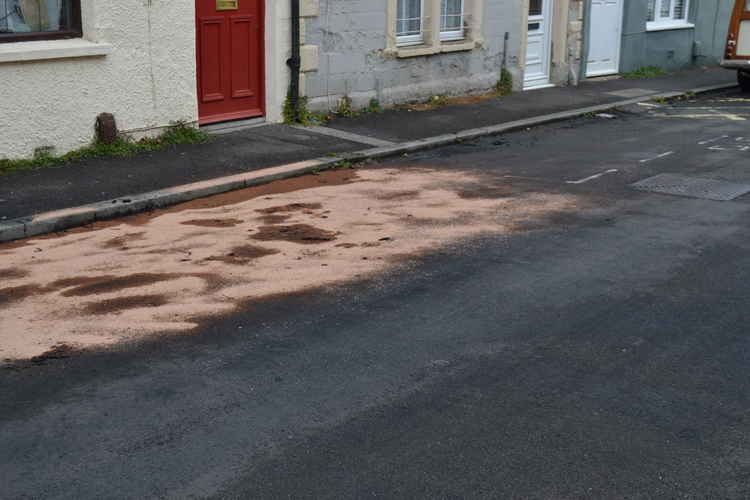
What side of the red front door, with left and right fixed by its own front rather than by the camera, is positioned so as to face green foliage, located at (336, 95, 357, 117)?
left

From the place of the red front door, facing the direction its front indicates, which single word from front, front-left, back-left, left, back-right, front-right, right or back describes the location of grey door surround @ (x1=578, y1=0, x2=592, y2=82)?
left

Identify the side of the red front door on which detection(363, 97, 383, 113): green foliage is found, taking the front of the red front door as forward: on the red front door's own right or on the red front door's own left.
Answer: on the red front door's own left

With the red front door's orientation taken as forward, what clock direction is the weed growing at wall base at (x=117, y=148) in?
The weed growing at wall base is roughly at 3 o'clock from the red front door.

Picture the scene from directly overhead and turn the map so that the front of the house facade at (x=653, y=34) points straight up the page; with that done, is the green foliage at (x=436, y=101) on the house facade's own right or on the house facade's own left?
on the house facade's own right

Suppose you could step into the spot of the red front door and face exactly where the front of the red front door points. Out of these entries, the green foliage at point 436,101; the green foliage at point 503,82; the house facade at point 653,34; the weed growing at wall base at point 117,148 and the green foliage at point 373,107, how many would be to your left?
4

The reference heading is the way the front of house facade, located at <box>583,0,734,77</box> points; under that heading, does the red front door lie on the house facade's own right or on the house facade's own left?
on the house facade's own right

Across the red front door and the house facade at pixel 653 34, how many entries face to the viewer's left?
0

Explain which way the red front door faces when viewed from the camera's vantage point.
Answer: facing the viewer and to the right of the viewer

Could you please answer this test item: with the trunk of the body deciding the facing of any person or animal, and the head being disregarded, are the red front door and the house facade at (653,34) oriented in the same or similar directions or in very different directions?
same or similar directions

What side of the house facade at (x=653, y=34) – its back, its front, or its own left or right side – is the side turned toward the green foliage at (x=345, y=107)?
right

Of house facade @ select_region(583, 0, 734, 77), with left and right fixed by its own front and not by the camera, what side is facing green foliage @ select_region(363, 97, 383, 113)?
right

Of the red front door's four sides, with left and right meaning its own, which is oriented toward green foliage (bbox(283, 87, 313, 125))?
left
